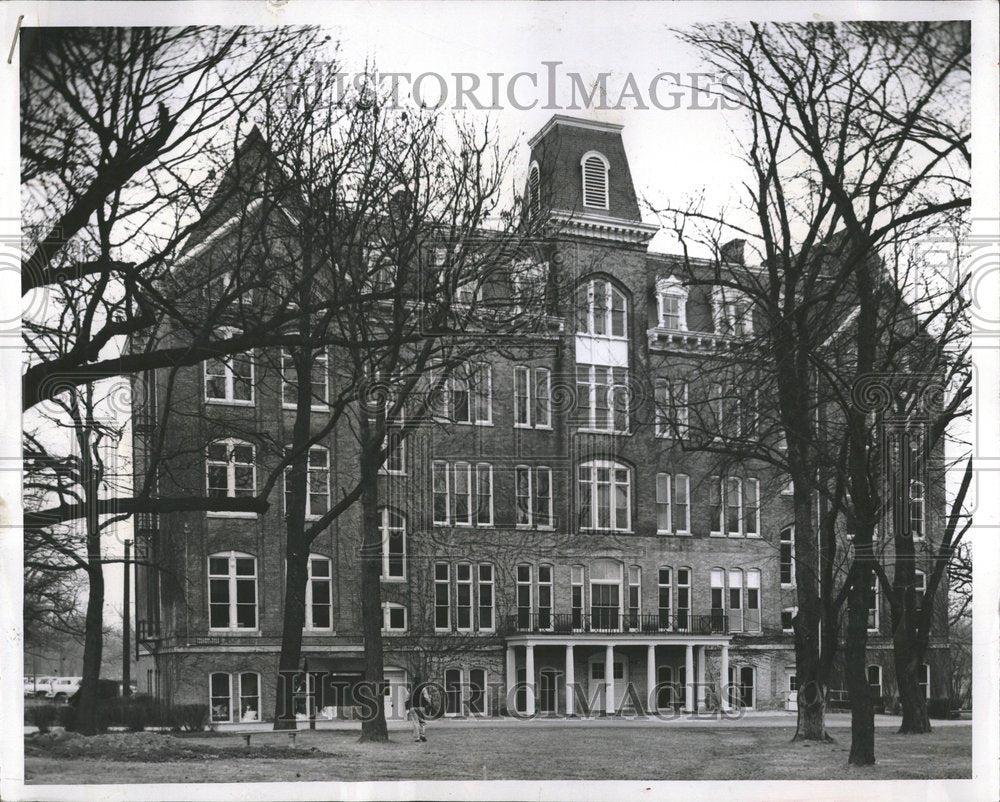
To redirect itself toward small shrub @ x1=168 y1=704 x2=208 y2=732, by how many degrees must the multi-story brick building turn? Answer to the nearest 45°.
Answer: approximately 90° to its right

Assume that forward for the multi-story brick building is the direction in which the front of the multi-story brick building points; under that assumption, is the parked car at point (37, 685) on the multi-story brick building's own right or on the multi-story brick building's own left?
on the multi-story brick building's own right

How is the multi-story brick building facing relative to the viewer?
toward the camera

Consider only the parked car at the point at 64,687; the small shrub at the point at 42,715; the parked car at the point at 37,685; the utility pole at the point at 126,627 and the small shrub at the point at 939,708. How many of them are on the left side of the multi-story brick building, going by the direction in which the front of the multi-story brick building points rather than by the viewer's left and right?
1

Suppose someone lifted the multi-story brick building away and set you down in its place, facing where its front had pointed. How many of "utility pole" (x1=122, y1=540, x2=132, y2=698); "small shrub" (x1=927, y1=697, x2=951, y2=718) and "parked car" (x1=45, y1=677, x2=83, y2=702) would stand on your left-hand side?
1

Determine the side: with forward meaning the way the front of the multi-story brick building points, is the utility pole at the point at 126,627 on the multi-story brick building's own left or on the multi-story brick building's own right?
on the multi-story brick building's own right

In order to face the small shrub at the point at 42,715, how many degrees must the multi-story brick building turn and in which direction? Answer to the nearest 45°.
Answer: approximately 90° to its right

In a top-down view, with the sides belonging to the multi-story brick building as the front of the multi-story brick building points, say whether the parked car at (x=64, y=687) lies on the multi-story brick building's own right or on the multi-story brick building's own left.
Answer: on the multi-story brick building's own right
